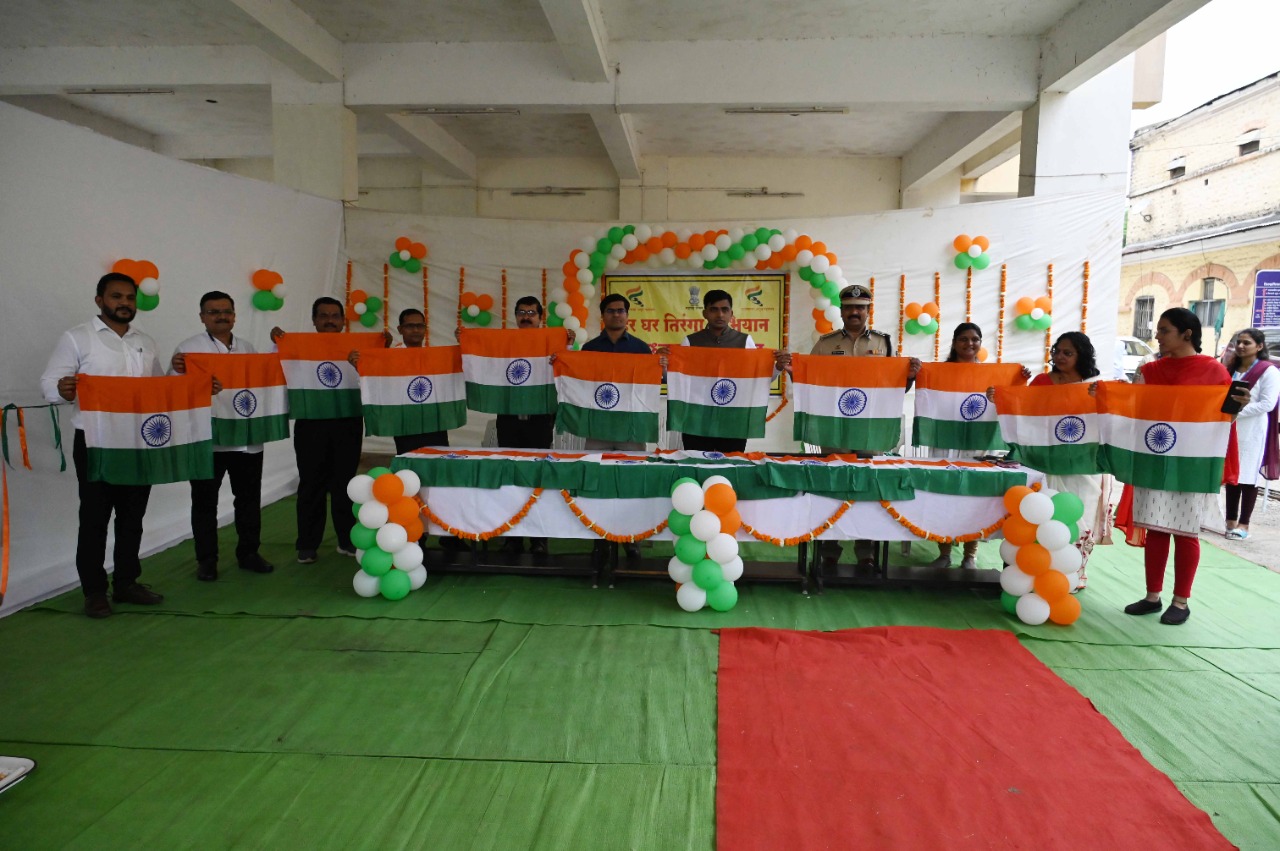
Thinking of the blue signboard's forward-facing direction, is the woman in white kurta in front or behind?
in front

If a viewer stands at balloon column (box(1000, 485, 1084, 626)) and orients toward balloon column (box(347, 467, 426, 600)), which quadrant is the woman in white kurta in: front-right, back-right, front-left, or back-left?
back-right

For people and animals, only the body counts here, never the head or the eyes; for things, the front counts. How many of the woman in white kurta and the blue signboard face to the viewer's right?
0

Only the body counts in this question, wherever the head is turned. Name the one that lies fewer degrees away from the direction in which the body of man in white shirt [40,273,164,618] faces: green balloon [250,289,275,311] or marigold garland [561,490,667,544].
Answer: the marigold garland

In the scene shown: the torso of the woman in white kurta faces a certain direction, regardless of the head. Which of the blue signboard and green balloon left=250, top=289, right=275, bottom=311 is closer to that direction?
the green balloon
